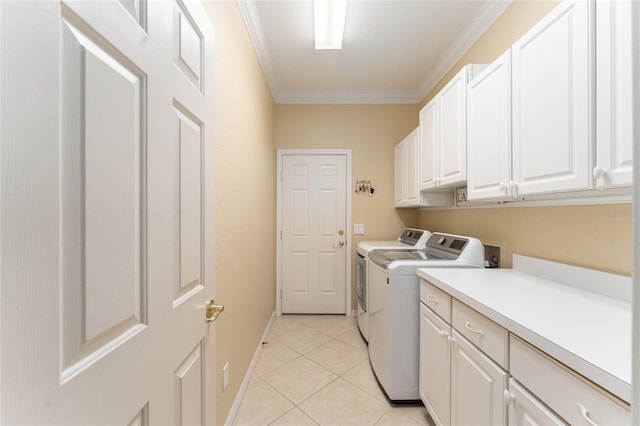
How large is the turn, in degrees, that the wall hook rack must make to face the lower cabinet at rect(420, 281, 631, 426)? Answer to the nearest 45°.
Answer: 0° — it already faces it

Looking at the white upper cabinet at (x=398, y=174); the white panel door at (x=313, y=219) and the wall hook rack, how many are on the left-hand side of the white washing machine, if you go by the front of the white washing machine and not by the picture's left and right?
0

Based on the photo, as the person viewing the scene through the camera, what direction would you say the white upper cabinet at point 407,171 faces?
facing to the left of the viewer

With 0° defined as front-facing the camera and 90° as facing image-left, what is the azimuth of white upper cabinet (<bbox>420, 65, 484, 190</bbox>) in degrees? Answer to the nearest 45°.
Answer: approximately 90°

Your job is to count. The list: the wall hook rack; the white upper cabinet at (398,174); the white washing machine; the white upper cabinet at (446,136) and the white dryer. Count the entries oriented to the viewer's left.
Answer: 4

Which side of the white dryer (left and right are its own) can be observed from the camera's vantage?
left

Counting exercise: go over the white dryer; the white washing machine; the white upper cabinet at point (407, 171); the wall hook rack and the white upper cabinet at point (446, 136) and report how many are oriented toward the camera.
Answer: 1

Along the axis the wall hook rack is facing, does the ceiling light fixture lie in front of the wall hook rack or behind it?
in front

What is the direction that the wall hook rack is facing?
toward the camera

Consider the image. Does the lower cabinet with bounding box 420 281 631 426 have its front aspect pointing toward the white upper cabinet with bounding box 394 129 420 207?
no

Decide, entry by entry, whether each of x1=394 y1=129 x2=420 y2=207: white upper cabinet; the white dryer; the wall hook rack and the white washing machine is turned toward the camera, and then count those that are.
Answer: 1

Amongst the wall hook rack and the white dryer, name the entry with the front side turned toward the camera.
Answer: the wall hook rack

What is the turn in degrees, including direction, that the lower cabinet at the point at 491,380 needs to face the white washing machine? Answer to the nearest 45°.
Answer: approximately 90° to its right

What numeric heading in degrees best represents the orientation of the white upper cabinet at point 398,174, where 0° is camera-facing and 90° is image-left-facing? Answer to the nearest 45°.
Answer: approximately 90°

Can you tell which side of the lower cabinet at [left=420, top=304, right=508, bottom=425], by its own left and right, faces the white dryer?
right

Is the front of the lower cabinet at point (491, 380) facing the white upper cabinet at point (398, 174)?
no

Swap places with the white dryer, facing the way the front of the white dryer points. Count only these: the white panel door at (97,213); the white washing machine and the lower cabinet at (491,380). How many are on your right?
0
